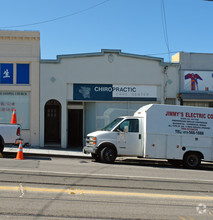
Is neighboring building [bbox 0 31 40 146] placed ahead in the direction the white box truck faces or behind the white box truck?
ahead

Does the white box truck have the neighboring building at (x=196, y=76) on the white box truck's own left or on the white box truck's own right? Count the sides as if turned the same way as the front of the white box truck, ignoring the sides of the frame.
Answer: on the white box truck's own right

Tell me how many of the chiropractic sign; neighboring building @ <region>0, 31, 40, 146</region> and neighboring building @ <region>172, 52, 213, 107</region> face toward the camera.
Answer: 3

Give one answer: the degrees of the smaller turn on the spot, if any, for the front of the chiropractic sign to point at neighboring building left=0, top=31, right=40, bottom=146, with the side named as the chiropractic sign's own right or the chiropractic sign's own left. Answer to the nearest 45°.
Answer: approximately 90° to the chiropractic sign's own right

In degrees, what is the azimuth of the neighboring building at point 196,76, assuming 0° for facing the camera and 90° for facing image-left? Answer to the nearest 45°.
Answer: approximately 0°

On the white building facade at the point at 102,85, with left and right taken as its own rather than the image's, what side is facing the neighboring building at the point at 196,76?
left

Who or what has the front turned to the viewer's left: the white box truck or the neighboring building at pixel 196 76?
the white box truck

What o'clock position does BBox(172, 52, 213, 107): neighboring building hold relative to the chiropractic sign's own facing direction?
The neighboring building is roughly at 9 o'clock from the chiropractic sign.

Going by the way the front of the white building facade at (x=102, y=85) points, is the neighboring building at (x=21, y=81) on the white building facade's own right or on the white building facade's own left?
on the white building facade's own right

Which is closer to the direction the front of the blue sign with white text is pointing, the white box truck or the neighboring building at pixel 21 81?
the white box truck

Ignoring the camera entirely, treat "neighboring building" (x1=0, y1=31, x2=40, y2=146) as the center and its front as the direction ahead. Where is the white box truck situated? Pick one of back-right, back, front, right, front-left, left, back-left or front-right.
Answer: front-left

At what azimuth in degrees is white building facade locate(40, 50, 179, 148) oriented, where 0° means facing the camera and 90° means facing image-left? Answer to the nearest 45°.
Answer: approximately 0°

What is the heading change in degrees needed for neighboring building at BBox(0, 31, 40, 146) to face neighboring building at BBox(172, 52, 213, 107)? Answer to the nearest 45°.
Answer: approximately 90° to its left

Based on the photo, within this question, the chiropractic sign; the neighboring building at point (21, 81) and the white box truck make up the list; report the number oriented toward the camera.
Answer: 2
